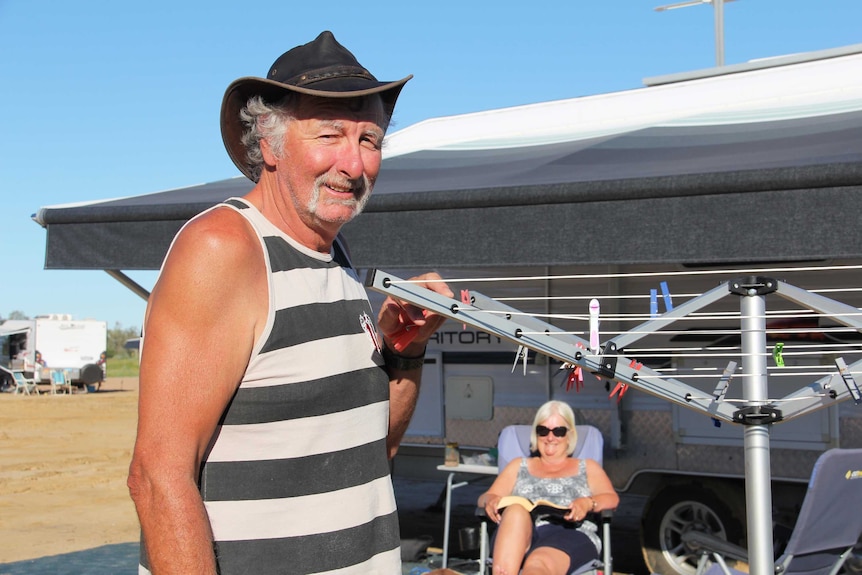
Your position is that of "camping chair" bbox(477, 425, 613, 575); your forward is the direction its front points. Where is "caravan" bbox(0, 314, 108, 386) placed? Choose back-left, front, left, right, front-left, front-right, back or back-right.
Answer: back-right

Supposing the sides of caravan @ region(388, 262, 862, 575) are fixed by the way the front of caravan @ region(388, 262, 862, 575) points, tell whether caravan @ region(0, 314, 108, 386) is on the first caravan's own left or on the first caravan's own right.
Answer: on the first caravan's own right

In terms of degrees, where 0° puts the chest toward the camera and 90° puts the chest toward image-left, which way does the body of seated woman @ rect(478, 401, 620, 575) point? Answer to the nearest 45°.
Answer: approximately 0°

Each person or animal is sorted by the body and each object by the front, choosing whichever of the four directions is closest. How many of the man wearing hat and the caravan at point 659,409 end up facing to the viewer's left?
1

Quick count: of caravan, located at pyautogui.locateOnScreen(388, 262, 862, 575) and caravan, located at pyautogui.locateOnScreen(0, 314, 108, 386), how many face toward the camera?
0

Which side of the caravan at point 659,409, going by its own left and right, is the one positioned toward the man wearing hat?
left

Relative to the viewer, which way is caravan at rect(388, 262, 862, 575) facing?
to the viewer's left

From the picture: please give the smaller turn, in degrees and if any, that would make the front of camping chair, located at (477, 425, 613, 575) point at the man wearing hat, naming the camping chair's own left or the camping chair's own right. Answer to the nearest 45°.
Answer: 0° — it already faces them

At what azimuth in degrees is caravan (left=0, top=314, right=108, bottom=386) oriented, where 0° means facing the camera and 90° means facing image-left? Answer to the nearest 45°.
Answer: approximately 135°

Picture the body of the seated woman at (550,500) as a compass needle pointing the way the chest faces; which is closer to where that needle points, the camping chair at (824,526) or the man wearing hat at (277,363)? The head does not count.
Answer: the man wearing hat
